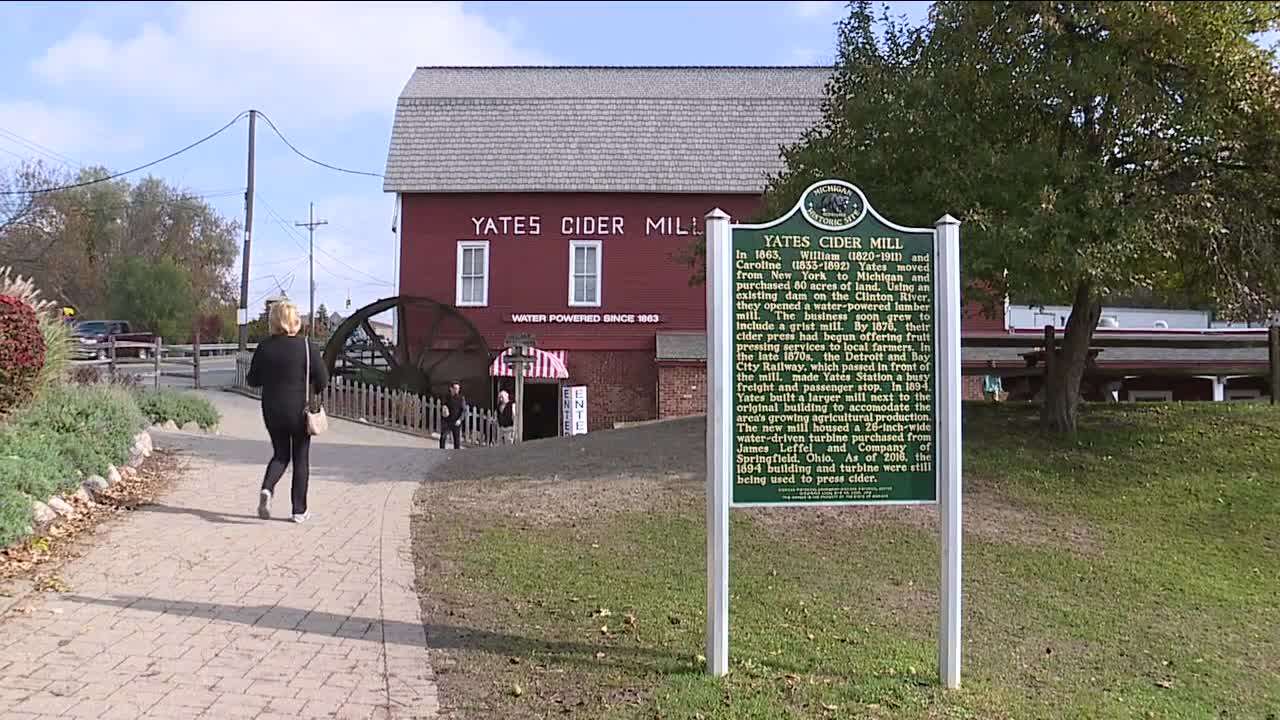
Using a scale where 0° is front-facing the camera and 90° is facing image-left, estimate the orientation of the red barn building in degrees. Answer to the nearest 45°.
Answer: approximately 0°

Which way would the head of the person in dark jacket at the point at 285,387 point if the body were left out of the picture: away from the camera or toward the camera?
away from the camera

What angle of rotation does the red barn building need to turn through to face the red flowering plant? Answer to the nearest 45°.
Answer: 0° — it already faces it

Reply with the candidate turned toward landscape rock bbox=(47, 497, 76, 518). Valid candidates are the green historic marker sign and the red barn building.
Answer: the red barn building

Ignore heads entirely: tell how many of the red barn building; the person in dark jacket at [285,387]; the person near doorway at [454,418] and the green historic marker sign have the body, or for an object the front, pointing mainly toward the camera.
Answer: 3

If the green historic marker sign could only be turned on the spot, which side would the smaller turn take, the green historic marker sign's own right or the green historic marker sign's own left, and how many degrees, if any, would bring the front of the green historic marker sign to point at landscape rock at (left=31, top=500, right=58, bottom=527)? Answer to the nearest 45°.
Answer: approximately 90° to the green historic marker sign's own right

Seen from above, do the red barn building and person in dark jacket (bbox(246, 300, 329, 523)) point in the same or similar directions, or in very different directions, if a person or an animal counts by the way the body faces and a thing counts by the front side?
very different directions

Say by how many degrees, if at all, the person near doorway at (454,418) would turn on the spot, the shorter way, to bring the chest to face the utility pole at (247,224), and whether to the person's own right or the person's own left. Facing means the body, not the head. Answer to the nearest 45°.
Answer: approximately 135° to the person's own right
